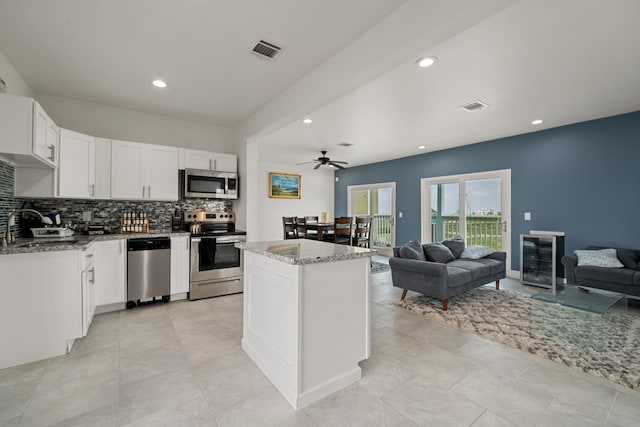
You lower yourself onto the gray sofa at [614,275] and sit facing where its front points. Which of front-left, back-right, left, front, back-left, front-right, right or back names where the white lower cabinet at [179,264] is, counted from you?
front

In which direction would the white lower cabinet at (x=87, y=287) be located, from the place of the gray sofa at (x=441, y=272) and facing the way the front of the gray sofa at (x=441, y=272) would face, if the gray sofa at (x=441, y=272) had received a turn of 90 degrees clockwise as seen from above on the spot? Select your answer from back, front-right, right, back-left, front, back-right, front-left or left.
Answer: front

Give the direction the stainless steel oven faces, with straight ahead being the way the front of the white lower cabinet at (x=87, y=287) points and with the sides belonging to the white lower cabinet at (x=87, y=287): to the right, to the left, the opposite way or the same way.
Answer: to the right

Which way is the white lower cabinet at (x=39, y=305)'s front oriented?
to the viewer's right

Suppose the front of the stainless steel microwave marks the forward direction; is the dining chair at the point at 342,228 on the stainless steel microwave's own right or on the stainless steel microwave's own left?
on the stainless steel microwave's own left

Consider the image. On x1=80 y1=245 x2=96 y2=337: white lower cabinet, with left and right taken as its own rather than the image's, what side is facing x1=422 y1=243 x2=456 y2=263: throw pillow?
front

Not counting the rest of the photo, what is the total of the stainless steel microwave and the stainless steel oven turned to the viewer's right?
0

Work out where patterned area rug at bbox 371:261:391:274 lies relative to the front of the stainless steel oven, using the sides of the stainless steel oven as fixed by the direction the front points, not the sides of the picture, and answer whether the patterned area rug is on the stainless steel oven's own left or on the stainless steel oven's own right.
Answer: on the stainless steel oven's own left

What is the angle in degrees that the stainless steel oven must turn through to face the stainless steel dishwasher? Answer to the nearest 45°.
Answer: approximately 90° to its right

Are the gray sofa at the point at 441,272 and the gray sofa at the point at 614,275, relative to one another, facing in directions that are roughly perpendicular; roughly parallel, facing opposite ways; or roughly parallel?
roughly perpendicular

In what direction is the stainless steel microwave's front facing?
toward the camera

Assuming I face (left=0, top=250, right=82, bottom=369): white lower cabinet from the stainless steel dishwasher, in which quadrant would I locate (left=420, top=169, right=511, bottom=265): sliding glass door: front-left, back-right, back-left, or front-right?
back-left

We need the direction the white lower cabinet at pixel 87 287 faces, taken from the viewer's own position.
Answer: facing to the right of the viewer
